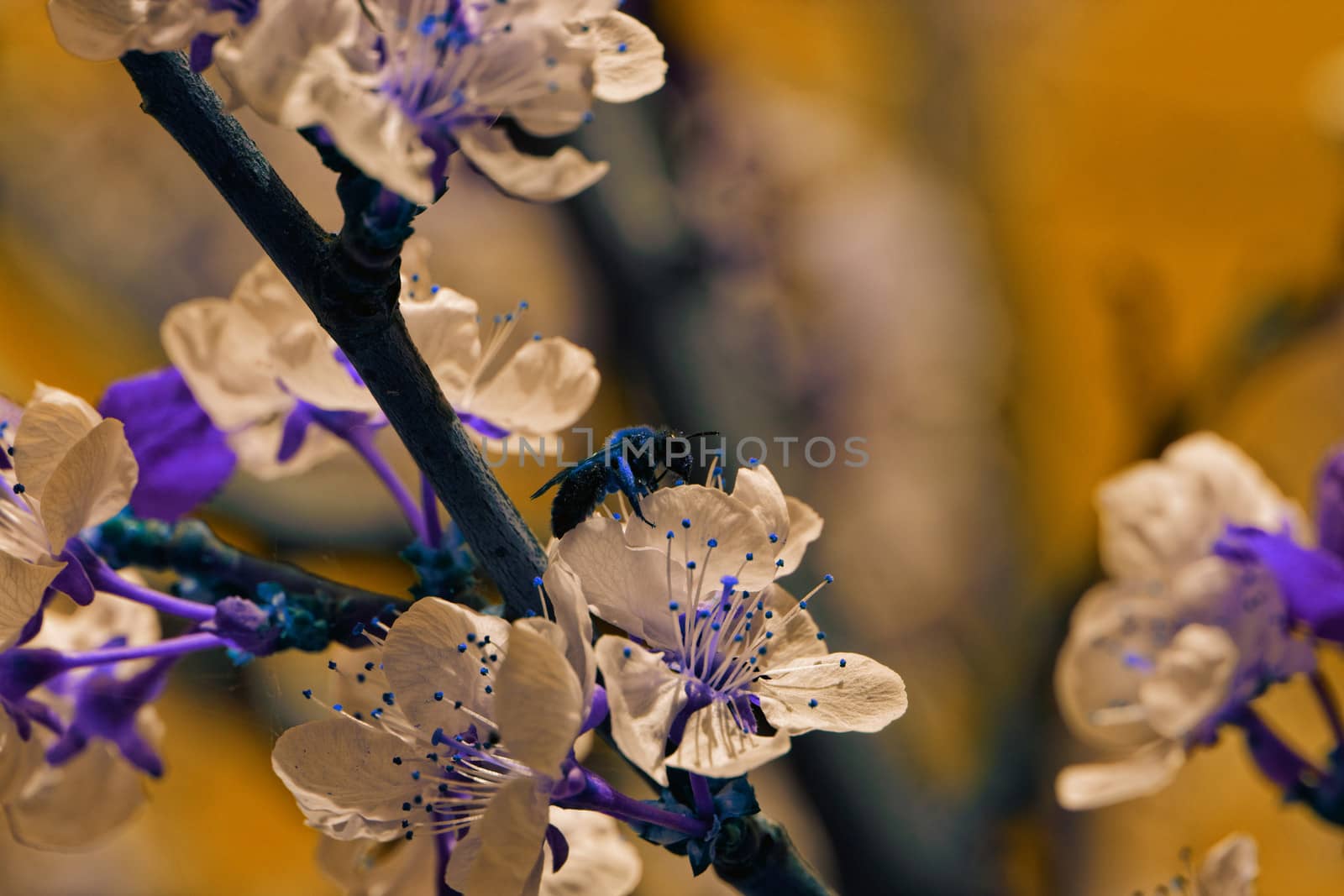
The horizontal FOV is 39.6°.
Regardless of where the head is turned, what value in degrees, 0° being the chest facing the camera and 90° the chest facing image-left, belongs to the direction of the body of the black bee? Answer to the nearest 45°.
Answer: approximately 270°
